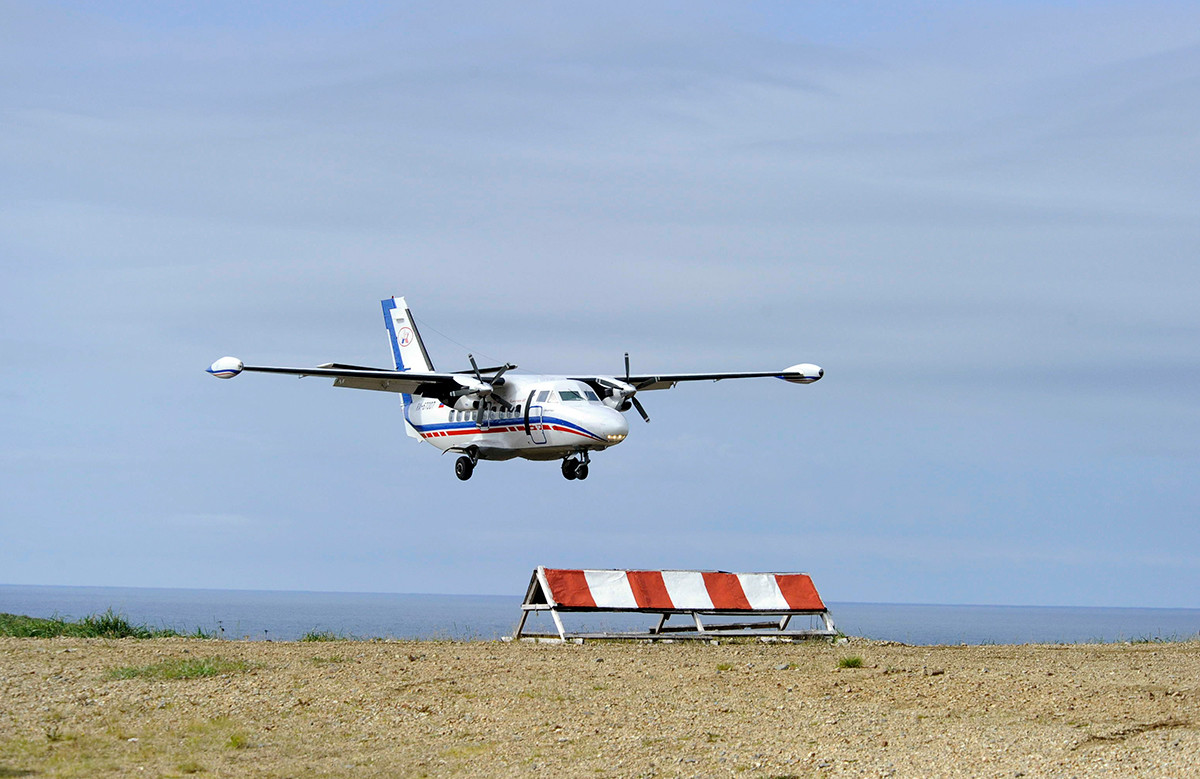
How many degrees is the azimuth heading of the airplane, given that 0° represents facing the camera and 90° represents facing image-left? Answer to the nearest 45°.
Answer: approximately 315°
